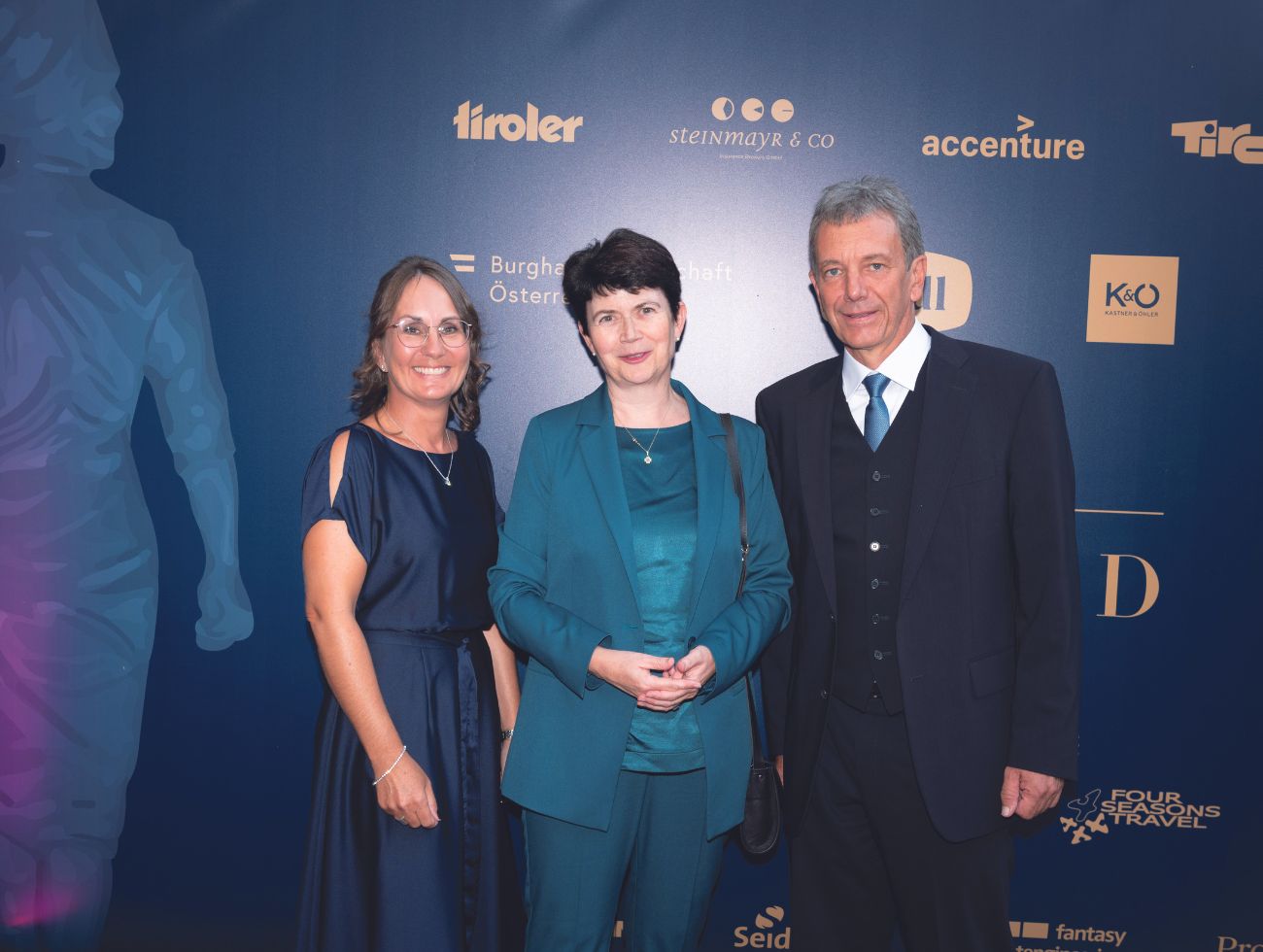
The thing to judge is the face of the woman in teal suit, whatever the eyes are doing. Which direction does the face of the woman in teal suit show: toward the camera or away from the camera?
toward the camera

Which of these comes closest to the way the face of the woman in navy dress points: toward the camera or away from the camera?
toward the camera

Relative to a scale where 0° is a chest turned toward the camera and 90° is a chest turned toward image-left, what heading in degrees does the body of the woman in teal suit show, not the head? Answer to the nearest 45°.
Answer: approximately 0°

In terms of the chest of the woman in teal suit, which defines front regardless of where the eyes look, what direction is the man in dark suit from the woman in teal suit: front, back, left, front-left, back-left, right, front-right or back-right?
left
